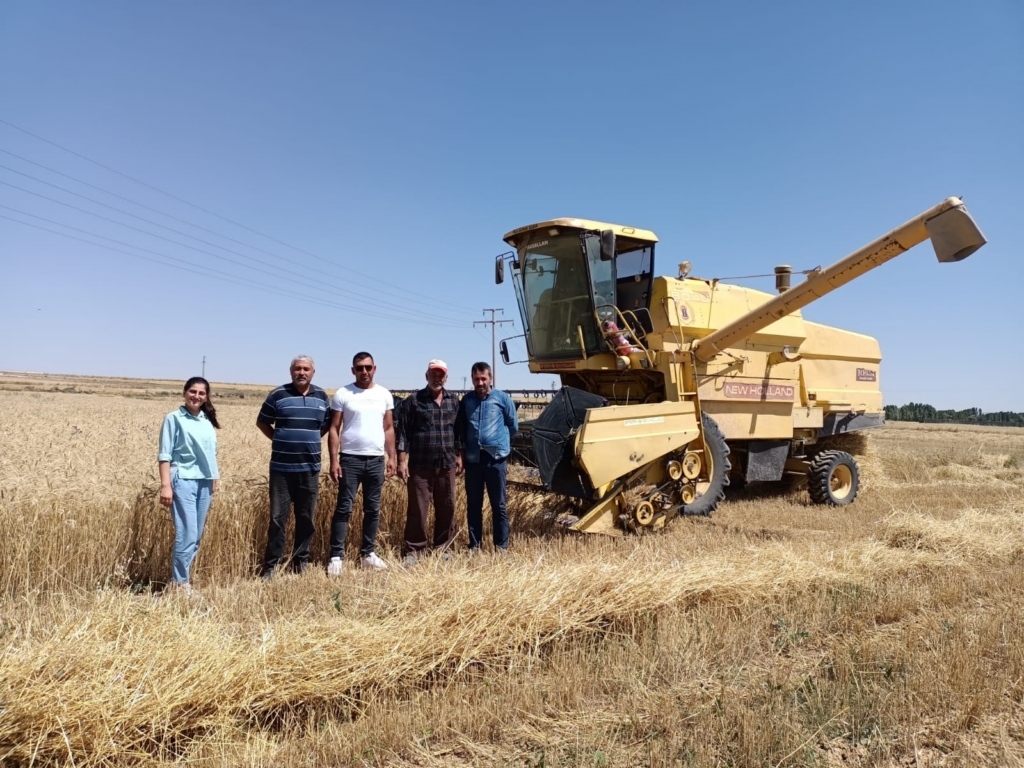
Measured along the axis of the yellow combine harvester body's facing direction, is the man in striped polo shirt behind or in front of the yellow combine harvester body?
in front

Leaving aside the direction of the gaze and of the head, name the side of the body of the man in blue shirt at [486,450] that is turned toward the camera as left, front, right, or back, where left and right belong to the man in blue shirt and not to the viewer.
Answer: front

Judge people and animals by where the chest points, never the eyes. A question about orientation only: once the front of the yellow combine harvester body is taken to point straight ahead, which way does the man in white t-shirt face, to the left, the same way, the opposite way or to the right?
to the left

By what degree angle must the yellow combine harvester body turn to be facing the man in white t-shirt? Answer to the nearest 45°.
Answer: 0° — it already faces them

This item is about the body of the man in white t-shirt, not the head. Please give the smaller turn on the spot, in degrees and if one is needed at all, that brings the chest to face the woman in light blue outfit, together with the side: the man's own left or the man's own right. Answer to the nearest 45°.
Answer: approximately 45° to the man's own right

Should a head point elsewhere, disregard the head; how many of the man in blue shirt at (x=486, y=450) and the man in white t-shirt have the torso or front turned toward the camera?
2

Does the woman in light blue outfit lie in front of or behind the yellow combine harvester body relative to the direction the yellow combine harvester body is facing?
in front

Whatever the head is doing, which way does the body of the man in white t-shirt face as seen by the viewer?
toward the camera
